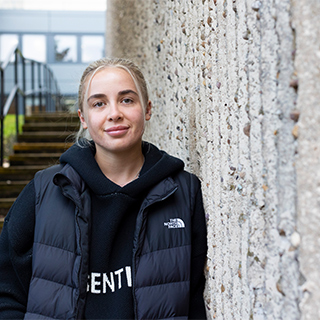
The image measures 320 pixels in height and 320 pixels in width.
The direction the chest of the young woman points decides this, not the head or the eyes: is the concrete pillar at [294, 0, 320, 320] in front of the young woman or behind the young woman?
in front

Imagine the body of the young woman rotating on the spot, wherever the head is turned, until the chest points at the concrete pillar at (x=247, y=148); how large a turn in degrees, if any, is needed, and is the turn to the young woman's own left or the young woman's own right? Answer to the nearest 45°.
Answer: approximately 45° to the young woman's own left

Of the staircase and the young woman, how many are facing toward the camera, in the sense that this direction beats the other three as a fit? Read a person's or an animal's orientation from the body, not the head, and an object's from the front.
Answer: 2

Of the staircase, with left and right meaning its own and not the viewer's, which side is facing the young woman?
front

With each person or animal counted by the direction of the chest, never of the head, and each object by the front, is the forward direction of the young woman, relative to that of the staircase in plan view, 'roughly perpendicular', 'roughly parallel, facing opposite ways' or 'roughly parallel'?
roughly parallel

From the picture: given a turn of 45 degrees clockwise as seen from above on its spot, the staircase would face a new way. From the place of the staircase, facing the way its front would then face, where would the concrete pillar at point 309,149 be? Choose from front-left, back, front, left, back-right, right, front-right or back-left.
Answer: front-left

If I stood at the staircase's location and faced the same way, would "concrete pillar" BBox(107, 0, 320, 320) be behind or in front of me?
in front

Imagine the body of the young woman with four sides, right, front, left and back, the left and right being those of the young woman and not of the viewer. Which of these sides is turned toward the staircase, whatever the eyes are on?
back

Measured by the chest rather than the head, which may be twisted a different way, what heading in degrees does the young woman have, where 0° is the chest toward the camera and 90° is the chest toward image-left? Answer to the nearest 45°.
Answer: approximately 0°
